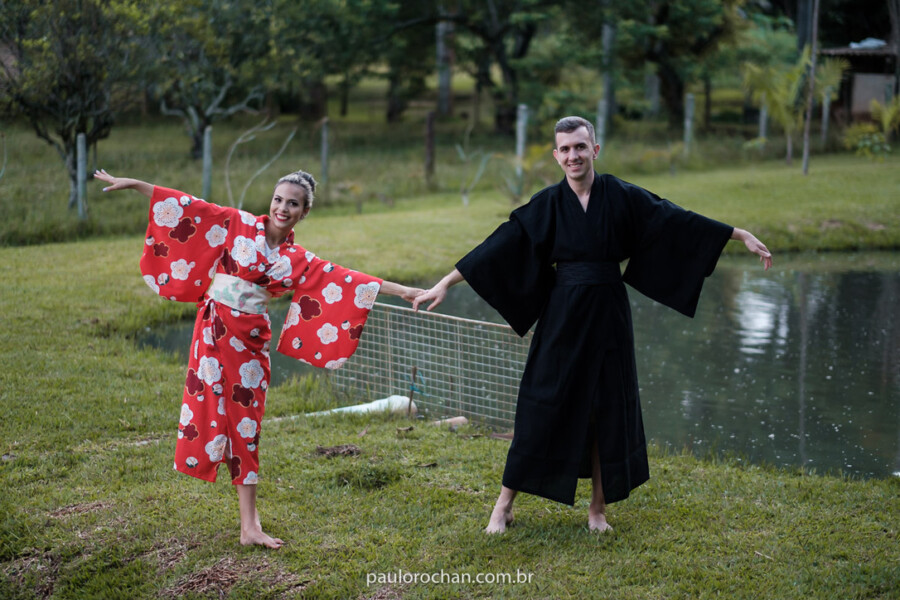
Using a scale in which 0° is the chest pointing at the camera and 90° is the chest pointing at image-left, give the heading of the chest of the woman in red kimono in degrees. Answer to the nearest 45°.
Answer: approximately 0°

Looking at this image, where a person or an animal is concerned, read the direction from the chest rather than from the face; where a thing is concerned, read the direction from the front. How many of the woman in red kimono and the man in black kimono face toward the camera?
2

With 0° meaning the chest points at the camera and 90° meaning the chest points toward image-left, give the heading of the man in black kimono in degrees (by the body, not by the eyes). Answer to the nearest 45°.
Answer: approximately 0°

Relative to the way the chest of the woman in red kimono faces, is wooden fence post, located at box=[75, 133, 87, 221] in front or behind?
behind

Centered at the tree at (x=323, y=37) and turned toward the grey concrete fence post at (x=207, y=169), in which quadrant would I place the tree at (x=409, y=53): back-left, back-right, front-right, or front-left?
back-left

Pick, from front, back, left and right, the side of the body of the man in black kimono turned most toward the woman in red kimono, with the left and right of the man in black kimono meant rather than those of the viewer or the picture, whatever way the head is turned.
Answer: right

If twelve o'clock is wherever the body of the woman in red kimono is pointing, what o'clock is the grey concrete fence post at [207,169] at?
The grey concrete fence post is roughly at 6 o'clock from the woman in red kimono.

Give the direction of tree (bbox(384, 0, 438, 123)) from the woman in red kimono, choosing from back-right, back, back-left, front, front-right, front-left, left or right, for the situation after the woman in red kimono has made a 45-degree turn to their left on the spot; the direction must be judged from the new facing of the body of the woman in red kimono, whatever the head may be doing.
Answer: back-left

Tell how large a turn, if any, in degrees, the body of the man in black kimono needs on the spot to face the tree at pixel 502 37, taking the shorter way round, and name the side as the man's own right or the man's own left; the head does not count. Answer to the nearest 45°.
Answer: approximately 180°

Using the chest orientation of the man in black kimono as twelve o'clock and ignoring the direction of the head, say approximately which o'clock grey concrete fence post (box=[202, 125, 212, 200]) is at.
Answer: The grey concrete fence post is roughly at 5 o'clock from the man in black kimono.

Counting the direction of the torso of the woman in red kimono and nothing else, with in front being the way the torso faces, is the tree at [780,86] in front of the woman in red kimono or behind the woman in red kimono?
behind
